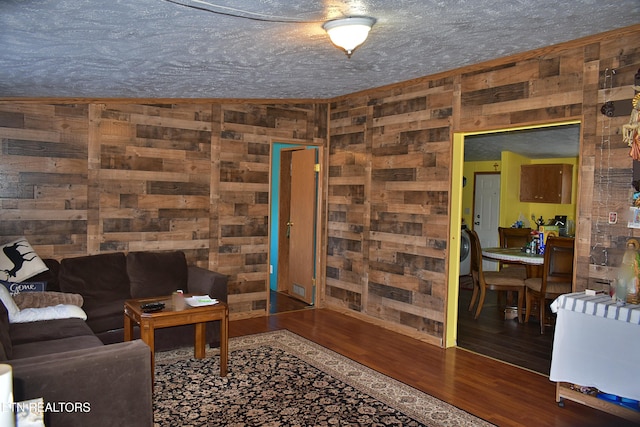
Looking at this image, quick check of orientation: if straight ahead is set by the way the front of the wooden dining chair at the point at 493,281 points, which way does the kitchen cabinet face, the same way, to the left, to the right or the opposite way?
to the right

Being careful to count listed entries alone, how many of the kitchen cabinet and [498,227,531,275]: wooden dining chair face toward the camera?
2

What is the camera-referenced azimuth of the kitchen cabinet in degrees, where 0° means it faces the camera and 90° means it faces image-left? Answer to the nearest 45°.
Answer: approximately 0°

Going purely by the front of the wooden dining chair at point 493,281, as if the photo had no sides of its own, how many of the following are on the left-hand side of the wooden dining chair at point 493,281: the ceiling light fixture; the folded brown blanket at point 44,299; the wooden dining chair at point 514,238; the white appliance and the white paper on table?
2

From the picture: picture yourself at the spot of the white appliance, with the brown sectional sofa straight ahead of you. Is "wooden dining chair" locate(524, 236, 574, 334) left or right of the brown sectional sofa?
left

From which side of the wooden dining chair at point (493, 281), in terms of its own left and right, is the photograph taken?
right

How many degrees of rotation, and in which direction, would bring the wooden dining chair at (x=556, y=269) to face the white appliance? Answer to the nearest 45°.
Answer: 0° — it already faces it

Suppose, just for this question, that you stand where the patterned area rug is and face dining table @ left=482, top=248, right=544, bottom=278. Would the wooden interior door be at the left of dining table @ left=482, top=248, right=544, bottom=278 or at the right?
left

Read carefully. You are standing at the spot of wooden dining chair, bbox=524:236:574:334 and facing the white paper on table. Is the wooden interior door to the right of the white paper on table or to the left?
right

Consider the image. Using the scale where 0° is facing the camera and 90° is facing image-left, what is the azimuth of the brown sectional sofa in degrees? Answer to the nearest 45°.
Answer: approximately 315°

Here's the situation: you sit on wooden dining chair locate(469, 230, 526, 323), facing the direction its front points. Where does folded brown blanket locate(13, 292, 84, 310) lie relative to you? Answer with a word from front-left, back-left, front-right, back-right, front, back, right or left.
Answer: back-right
